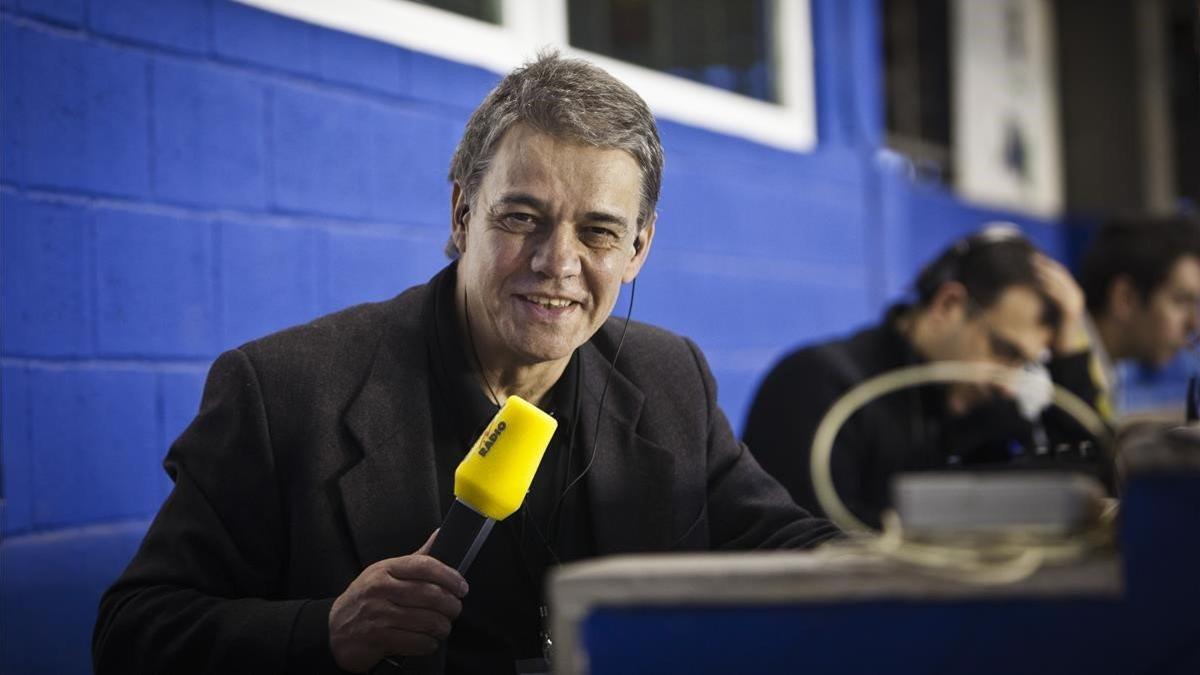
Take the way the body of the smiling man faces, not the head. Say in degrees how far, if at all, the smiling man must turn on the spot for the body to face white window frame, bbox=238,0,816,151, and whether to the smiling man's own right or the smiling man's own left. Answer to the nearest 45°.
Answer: approximately 180°

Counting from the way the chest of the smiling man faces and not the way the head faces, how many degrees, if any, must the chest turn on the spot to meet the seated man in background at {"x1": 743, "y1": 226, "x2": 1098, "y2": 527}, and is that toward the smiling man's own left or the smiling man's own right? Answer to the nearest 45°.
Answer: approximately 135° to the smiling man's own left

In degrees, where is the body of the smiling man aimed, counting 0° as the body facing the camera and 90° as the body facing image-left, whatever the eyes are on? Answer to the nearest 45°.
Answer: approximately 0°

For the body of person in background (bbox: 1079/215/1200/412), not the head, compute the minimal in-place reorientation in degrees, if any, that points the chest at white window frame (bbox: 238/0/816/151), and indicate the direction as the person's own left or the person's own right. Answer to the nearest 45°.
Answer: approximately 135° to the person's own right

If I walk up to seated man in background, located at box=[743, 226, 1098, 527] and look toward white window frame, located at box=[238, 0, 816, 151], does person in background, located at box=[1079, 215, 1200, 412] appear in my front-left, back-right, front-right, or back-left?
back-right

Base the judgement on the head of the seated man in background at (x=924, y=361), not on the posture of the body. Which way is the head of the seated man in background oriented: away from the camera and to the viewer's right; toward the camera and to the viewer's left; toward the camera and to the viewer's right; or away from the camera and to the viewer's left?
toward the camera and to the viewer's right

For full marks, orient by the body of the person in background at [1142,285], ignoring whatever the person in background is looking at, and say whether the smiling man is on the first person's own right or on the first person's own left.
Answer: on the first person's own right

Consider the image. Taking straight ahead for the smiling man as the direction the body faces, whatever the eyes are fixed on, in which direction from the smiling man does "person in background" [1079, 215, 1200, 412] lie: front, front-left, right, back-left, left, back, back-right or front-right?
back-left
